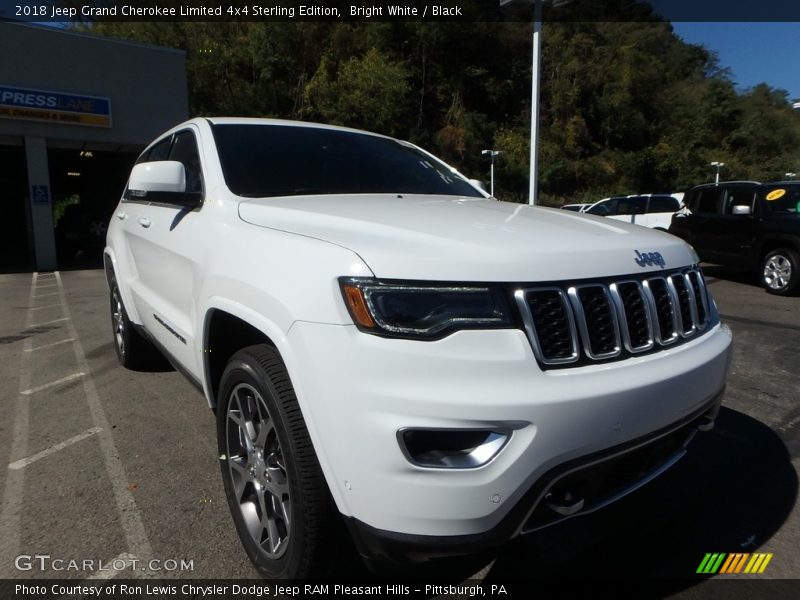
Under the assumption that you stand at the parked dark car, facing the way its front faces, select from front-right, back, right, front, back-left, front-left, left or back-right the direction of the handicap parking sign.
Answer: back-right

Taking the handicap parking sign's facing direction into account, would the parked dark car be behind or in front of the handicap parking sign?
in front

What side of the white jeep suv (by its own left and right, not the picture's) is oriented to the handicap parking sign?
back

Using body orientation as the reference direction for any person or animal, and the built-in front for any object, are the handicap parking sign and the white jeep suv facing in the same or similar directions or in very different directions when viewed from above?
same or similar directions

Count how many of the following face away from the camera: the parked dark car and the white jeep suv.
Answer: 0

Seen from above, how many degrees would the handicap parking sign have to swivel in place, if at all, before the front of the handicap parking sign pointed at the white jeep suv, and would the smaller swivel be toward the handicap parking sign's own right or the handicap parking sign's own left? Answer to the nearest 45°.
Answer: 0° — it already faces it

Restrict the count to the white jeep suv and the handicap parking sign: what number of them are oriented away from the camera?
0

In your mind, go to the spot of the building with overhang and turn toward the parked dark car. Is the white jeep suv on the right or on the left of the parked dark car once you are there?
right

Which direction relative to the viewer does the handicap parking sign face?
toward the camera

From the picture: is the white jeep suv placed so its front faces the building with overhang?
no

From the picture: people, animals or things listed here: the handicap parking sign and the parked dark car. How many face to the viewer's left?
0

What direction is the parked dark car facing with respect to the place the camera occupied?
facing the viewer and to the right of the viewer

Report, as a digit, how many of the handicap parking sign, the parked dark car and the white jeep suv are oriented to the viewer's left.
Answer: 0
